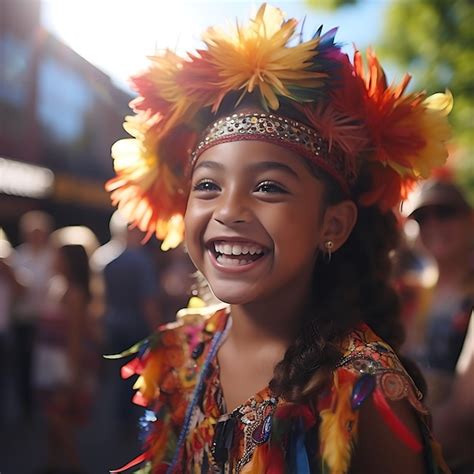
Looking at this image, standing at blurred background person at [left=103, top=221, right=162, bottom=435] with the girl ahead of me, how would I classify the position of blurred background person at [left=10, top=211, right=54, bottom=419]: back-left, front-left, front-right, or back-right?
back-right

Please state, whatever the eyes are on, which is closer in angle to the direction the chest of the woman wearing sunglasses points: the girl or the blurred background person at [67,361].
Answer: the girl

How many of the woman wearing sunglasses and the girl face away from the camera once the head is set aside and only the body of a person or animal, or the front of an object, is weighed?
0

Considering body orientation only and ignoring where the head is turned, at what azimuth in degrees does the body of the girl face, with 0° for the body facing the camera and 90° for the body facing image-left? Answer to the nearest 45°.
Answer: approximately 45°

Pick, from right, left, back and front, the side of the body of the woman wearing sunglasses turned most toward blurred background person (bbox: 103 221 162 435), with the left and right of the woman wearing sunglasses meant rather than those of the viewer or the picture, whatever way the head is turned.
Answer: right

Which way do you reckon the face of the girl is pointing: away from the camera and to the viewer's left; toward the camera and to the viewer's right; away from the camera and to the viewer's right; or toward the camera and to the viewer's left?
toward the camera and to the viewer's left

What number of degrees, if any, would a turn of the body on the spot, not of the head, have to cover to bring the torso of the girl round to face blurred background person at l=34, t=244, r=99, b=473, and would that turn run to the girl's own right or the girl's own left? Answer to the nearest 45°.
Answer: approximately 90° to the girl's own right
